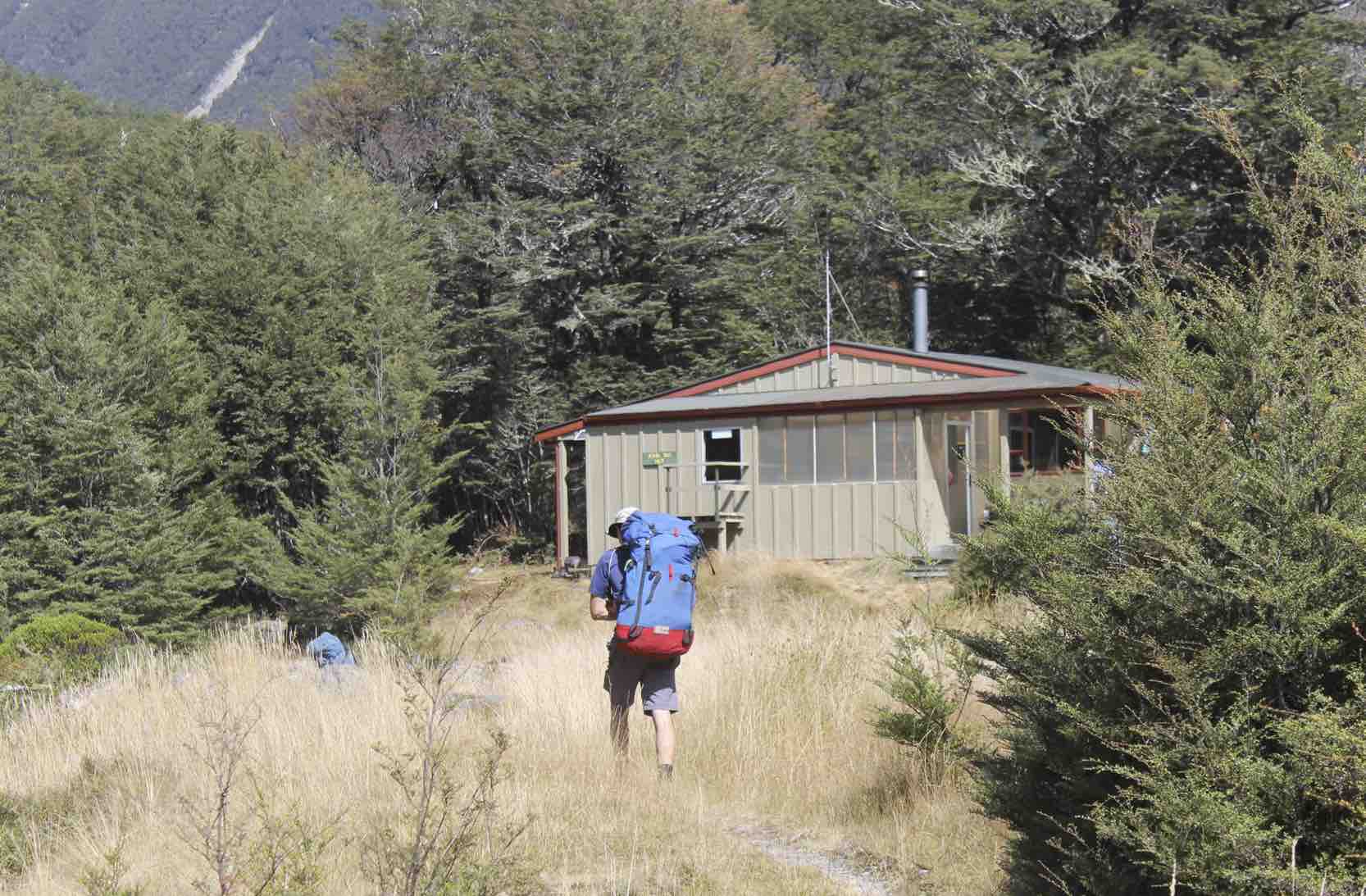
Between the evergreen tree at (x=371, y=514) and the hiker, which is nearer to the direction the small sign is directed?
the hiker

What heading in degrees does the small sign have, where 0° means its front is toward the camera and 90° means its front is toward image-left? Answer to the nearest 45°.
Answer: approximately 0°

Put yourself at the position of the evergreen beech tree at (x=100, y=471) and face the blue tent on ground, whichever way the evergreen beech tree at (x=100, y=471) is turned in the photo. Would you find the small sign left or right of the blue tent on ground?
left

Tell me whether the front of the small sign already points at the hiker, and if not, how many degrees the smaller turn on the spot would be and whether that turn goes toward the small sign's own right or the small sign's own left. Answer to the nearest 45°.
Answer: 0° — it already faces them

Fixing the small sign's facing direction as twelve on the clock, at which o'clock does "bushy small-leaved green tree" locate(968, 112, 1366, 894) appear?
The bushy small-leaved green tree is roughly at 12 o'clock from the small sign.

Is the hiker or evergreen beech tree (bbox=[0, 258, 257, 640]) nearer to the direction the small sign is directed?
the hiker

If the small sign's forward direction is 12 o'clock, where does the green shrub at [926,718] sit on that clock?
The green shrub is roughly at 12 o'clock from the small sign.
